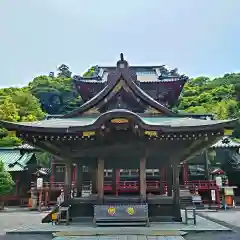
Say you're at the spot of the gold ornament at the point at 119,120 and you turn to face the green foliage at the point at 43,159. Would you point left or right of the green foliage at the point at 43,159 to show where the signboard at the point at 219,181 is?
right

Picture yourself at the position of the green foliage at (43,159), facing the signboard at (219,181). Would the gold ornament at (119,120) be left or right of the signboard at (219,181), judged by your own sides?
right

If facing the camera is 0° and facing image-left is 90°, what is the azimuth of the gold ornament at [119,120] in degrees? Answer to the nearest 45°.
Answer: approximately 0°

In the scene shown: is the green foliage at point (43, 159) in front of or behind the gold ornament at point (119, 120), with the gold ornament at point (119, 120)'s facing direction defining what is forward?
behind

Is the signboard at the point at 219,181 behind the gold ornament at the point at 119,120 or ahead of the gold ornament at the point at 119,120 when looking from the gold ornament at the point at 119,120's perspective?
behind
